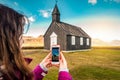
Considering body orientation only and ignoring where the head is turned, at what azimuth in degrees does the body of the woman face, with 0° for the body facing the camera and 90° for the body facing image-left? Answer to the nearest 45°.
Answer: approximately 225°

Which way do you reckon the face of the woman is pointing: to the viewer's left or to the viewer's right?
to the viewer's right
